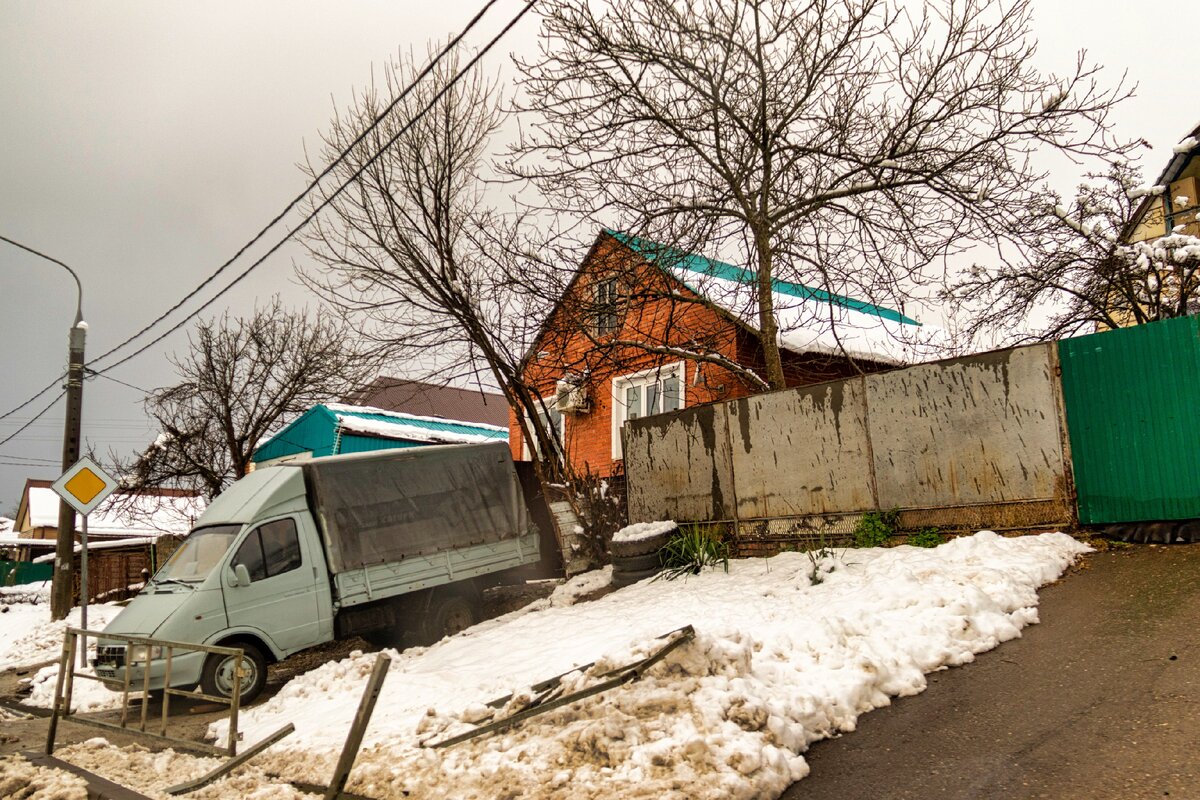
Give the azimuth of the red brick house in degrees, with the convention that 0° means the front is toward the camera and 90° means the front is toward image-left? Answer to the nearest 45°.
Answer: approximately 45°

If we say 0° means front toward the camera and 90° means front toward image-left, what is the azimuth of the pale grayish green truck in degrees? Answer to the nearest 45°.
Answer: approximately 45°

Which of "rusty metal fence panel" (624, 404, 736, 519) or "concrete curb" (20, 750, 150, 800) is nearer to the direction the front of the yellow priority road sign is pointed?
the concrete curb

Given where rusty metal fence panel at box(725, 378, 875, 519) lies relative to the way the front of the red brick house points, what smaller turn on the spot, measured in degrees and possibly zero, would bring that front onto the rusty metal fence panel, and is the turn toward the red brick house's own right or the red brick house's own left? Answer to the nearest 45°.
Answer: approximately 90° to the red brick house's own left

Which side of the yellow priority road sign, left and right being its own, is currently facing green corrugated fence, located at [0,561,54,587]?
back

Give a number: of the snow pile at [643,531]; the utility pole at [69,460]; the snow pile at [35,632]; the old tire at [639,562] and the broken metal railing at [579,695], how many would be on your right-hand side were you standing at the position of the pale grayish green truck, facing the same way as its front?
2

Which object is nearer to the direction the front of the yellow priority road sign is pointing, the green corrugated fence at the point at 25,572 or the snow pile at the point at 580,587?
the snow pile
